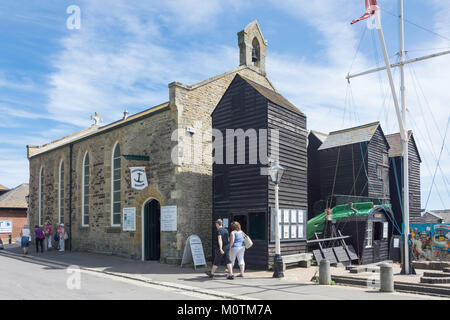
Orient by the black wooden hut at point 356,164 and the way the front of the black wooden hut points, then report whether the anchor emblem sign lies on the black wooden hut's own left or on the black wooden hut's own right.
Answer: on the black wooden hut's own right

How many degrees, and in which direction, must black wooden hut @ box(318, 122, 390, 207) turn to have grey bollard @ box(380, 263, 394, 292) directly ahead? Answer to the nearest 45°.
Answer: approximately 45° to its right

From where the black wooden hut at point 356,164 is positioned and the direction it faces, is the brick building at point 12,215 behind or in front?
behind

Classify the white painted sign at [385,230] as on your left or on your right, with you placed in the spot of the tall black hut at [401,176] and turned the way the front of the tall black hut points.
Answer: on your right

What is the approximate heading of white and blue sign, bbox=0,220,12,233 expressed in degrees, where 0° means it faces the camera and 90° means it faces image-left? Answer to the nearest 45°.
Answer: approximately 0°

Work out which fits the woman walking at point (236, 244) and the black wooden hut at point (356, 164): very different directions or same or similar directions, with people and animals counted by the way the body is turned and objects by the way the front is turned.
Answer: very different directions

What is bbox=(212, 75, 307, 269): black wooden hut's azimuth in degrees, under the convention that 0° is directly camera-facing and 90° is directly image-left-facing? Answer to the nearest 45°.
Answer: approximately 45°
